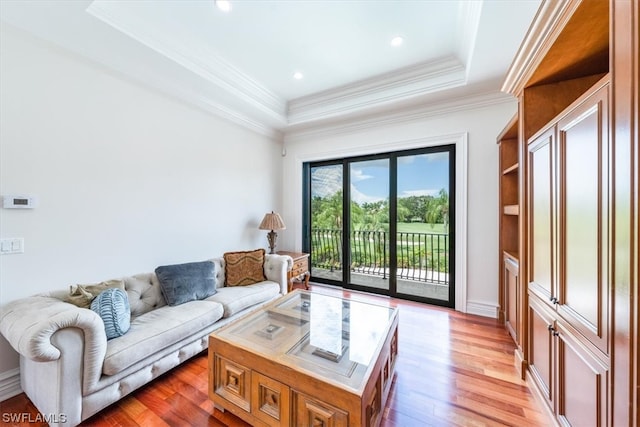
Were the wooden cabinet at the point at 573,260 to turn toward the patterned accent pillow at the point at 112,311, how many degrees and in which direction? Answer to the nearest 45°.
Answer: approximately 45° to its left

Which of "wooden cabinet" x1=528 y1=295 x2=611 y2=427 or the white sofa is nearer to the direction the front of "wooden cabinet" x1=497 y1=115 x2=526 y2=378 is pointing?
the white sofa

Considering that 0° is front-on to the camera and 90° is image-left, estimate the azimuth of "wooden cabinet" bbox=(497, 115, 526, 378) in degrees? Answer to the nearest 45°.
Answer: approximately 90°

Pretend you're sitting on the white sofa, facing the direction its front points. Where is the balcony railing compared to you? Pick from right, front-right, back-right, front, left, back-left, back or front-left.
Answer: front-left

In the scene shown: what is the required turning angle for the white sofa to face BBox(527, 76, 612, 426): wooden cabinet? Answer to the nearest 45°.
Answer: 0° — it already faces it

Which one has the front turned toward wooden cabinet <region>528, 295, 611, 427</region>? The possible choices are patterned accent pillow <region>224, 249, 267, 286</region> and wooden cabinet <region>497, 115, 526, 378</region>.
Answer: the patterned accent pillow

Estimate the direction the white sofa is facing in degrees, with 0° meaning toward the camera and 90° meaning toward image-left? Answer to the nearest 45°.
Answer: approximately 315°

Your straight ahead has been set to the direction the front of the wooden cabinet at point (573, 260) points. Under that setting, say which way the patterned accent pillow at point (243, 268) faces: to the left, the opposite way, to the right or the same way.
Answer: the opposite way

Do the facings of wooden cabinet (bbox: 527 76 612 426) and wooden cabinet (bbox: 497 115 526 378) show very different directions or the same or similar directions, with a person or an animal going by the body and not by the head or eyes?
same or similar directions

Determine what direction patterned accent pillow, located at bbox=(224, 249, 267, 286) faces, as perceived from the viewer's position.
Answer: facing the viewer and to the right of the viewer

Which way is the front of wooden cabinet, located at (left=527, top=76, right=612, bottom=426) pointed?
to the viewer's left

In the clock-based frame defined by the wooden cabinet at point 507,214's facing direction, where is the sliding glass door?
The sliding glass door is roughly at 12 o'clock from the wooden cabinet.

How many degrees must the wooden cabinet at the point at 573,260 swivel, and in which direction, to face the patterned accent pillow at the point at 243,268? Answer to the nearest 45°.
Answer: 0° — it already faces it

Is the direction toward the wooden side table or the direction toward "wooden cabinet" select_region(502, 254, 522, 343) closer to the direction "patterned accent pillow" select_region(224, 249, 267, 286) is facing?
the wooden cabinet

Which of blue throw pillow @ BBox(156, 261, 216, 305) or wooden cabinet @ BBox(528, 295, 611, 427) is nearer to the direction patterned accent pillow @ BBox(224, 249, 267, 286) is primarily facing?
the wooden cabinet

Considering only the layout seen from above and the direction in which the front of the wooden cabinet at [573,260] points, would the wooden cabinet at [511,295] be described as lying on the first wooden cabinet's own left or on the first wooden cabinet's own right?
on the first wooden cabinet's own right

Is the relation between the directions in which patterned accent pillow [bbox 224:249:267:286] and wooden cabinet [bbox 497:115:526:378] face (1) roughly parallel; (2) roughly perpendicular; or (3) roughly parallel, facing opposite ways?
roughly parallel, facing opposite ways
